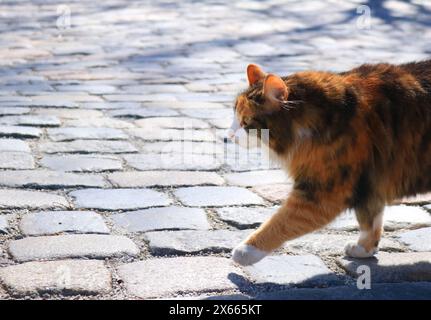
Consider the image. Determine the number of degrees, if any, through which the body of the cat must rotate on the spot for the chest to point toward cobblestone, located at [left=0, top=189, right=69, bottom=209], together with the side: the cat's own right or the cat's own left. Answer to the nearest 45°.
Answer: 0° — it already faces it

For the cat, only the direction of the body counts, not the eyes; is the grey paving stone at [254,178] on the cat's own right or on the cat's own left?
on the cat's own right

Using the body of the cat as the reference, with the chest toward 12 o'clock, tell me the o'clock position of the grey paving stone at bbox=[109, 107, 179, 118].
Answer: The grey paving stone is roughly at 2 o'clock from the cat.

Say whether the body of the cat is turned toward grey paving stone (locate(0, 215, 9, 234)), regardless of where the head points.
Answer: yes

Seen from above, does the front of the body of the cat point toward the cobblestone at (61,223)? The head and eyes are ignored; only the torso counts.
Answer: yes

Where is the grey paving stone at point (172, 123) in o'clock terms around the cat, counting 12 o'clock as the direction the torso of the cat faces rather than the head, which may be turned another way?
The grey paving stone is roughly at 2 o'clock from the cat.

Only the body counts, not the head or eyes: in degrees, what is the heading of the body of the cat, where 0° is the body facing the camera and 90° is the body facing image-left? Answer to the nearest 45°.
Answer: approximately 90°

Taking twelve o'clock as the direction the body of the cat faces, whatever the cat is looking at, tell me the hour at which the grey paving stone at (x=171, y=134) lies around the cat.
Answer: The grey paving stone is roughly at 2 o'clock from the cat.

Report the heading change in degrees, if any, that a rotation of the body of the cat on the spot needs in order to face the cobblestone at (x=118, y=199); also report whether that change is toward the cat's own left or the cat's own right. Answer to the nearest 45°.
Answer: approximately 45° to the cat's own right

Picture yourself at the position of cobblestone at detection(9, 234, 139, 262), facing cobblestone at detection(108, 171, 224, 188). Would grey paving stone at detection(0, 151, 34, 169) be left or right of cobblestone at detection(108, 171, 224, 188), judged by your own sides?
left
